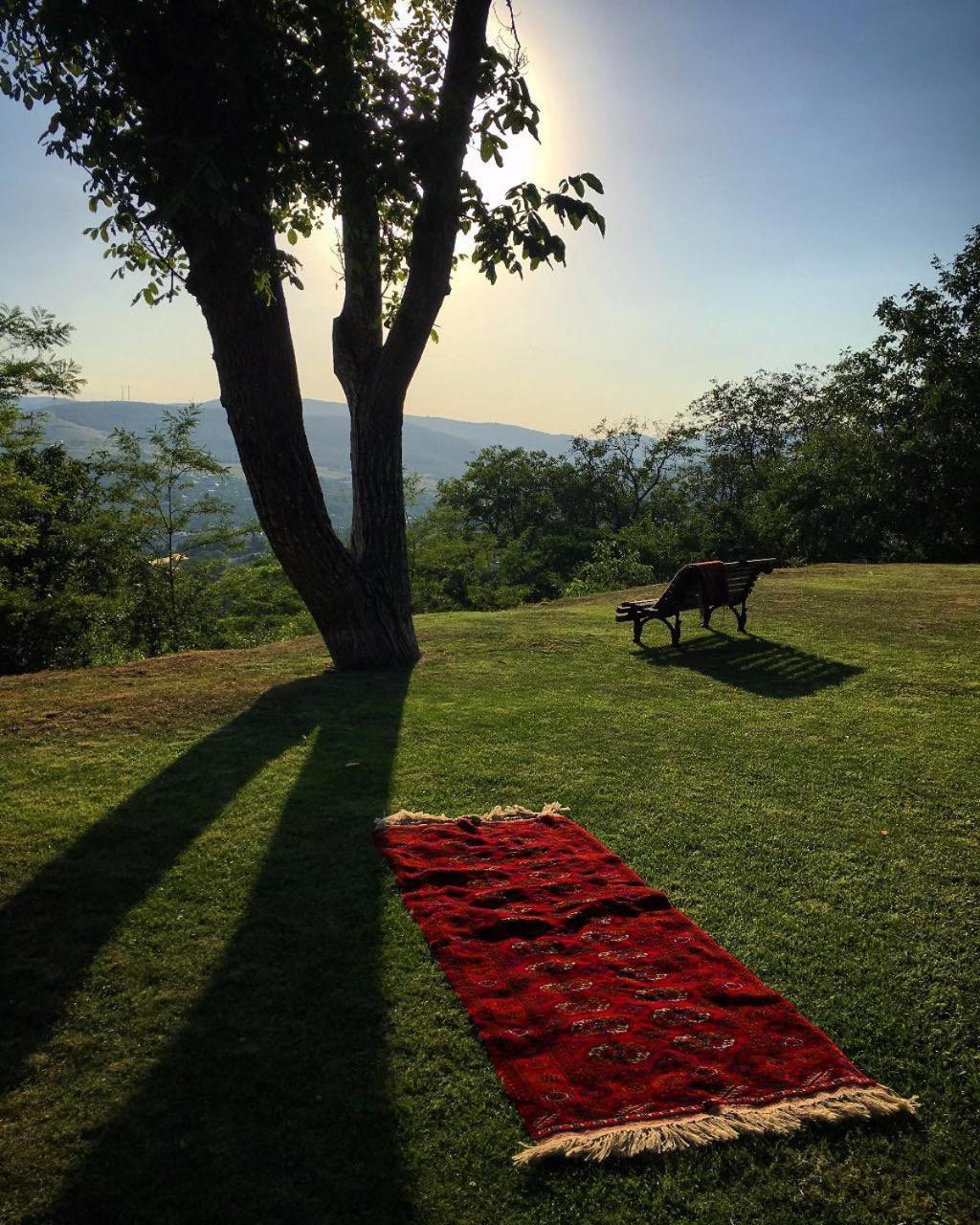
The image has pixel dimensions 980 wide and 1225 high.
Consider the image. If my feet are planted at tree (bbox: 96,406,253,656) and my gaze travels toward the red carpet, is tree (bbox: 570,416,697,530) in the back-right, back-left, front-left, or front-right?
back-left

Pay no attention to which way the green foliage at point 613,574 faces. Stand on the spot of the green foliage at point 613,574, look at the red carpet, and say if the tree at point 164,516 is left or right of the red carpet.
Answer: right

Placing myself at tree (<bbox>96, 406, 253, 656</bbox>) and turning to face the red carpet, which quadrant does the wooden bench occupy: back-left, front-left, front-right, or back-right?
front-left

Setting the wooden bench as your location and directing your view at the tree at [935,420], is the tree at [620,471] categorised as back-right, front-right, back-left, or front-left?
front-left

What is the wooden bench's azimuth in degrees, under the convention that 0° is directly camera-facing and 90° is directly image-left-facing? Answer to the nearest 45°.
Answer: approximately 135°

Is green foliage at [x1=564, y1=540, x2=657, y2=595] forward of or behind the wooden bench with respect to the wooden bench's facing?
forward

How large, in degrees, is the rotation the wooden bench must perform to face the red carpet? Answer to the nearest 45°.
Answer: approximately 135° to its left

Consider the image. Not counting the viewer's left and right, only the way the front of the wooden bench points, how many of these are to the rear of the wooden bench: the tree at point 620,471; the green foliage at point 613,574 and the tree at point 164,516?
0

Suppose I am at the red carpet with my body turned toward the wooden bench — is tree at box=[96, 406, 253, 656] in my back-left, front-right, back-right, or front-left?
front-left

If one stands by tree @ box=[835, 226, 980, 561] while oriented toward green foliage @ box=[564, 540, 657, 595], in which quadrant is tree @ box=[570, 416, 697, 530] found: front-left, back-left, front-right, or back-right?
front-right

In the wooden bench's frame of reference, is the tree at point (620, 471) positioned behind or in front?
in front
